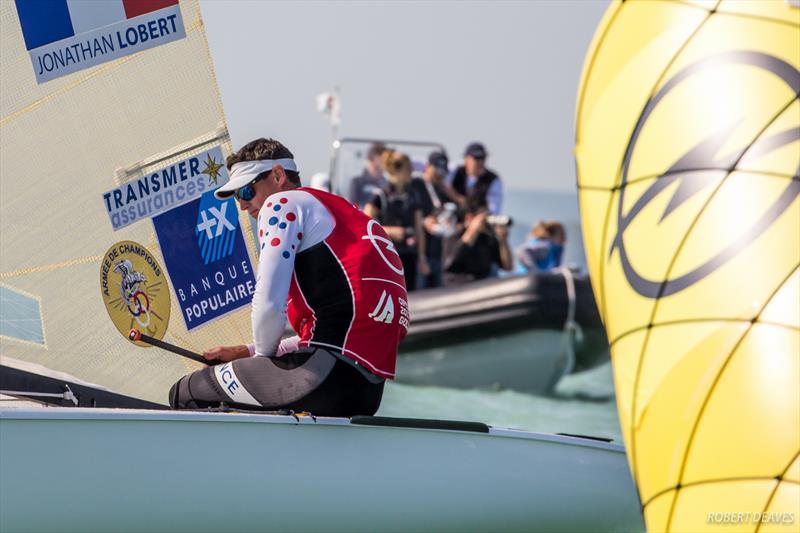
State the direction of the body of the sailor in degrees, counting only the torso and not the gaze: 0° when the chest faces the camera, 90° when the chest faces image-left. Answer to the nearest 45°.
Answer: approximately 90°

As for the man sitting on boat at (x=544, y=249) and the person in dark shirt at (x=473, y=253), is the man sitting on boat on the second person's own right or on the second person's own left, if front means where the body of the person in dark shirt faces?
on the second person's own left

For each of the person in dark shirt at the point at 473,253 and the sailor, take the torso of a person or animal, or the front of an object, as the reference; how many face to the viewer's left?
1

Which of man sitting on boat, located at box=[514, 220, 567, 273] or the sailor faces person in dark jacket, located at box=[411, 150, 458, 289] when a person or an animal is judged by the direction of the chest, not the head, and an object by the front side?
the man sitting on boat
